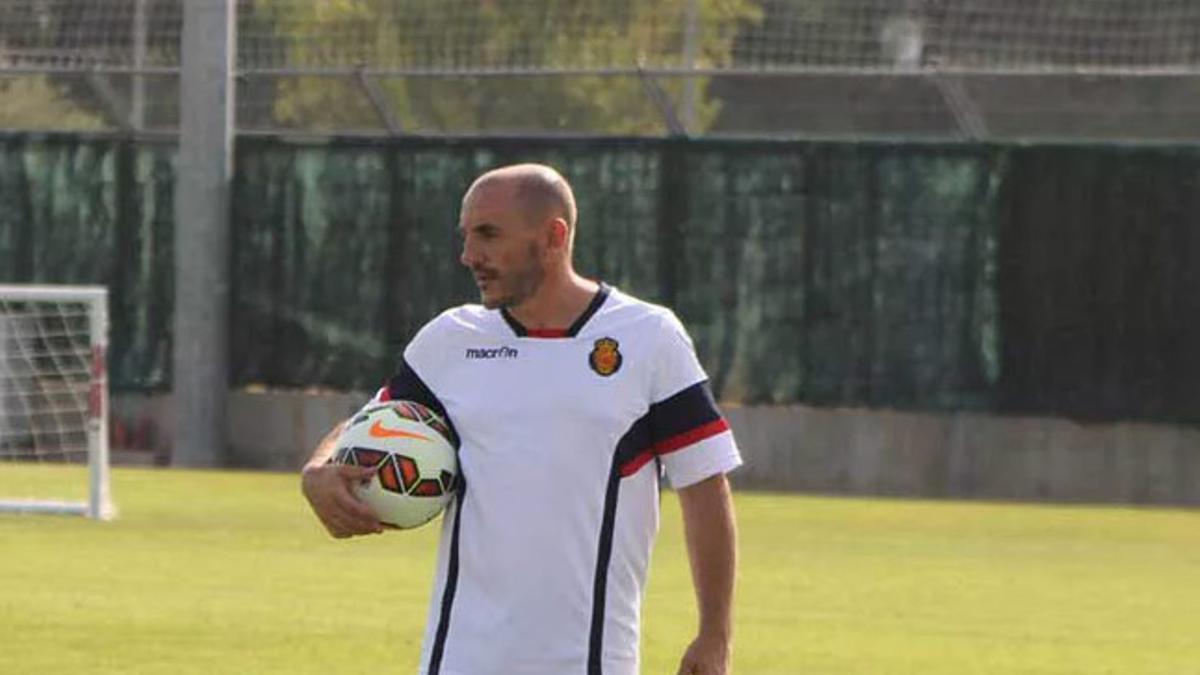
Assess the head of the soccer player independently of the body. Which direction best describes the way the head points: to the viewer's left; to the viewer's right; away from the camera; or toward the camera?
to the viewer's left
